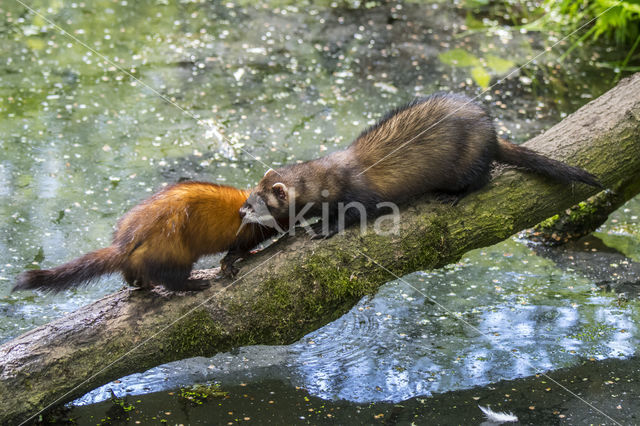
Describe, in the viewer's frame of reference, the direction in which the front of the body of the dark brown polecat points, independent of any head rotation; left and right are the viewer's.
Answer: facing to the left of the viewer

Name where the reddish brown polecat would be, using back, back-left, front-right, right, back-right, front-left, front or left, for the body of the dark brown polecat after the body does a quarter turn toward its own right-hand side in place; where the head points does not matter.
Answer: back-left

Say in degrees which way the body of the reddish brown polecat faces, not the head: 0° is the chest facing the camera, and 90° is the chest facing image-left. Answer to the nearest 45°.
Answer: approximately 270°
